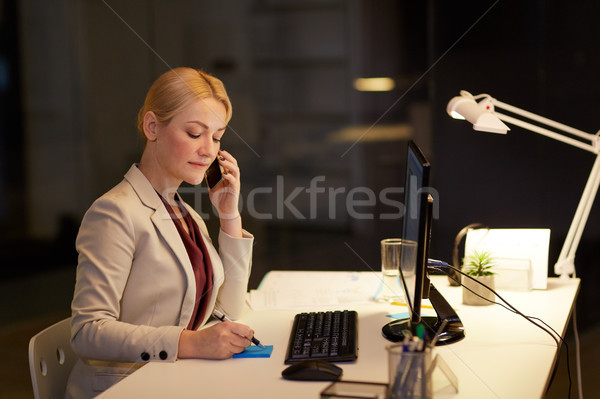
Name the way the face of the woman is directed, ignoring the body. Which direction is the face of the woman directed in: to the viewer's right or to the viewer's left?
to the viewer's right

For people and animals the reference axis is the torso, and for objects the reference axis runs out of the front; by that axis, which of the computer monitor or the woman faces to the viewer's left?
the computer monitor

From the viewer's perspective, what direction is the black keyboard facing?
to the viewer's left

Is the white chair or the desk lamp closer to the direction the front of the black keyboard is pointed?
the white chair

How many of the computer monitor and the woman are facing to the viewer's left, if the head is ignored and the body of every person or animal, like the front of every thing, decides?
1

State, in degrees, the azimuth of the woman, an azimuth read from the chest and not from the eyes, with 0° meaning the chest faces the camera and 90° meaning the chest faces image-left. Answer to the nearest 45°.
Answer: approximately 315°

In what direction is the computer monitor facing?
to the viewer's left

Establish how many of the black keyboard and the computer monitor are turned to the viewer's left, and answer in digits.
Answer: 2

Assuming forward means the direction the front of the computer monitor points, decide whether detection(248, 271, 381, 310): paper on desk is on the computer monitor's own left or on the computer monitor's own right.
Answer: on the computer monitor's own right
